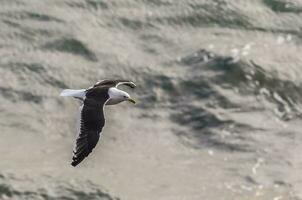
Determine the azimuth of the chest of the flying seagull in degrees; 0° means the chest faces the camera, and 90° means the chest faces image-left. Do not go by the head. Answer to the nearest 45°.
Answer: approximately 270°
